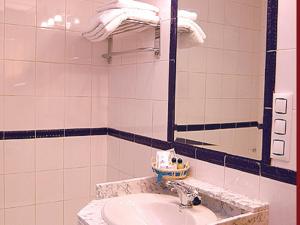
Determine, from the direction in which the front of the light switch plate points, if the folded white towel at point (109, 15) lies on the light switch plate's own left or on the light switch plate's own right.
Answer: on the light switch plate's own right

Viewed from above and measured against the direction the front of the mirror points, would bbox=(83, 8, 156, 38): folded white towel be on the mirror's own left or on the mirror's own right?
on the mirror's own right

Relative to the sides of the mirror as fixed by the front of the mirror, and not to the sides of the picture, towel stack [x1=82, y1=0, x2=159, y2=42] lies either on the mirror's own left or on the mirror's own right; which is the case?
on the mirror's own right

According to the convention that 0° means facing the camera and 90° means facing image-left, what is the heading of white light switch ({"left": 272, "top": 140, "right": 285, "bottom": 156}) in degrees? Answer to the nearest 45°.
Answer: approximately 45°

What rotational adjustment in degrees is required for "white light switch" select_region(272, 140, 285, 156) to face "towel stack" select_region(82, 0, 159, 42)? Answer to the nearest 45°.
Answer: approximately 90° to its right

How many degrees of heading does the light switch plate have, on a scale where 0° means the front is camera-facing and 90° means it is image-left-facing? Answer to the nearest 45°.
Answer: approximately 45°
